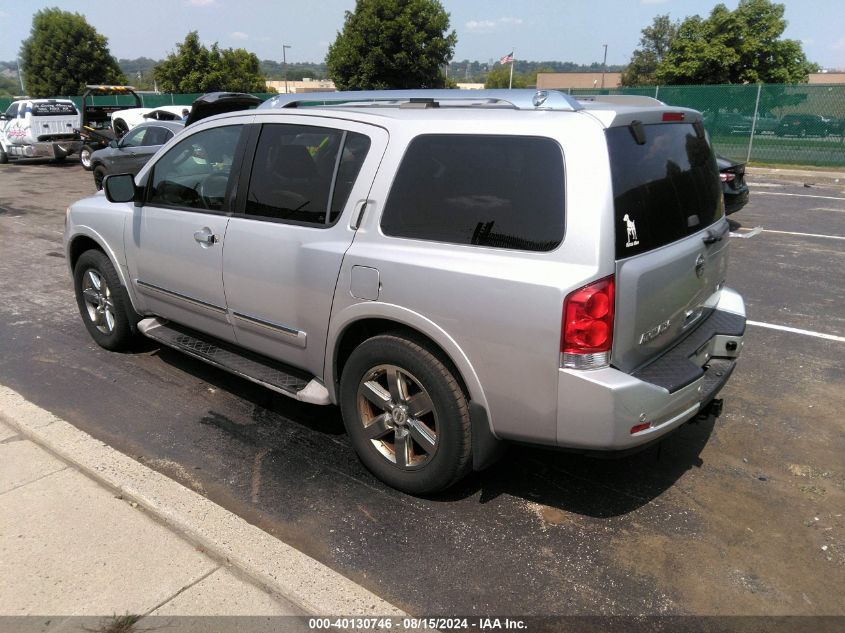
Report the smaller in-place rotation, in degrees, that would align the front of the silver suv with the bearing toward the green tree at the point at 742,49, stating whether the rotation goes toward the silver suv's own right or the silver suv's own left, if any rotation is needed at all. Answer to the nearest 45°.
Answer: approximately 90° to the silver suv's own right

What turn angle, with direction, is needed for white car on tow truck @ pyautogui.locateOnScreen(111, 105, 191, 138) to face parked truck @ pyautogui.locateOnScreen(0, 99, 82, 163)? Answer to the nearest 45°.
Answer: approximately 45° to its right

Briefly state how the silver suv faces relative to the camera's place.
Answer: facing away from the viewer and to the left of the viewer

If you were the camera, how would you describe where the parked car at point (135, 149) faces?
facing to the left of the viewer

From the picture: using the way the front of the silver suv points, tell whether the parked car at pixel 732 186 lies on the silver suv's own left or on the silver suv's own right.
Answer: on the silver suv's own right

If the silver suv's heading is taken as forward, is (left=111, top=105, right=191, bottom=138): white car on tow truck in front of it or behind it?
in front

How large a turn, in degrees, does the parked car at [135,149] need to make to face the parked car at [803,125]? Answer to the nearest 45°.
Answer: approximately 180°

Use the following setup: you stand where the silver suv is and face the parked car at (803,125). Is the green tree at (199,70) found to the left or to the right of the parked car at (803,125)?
left

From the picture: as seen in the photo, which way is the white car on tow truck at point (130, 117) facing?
to the viewer's left

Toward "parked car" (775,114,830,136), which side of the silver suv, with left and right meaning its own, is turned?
right

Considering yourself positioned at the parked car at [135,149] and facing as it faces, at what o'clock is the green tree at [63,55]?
The green tree is roughly at 3 o'clock from the parked car.

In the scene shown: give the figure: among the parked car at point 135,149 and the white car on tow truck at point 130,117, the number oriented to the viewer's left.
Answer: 2
